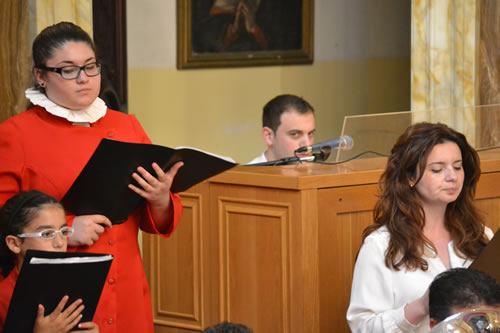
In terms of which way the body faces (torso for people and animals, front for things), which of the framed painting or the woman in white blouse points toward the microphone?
the framed painting

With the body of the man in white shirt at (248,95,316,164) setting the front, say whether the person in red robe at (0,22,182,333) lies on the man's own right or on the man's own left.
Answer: on the man's own right

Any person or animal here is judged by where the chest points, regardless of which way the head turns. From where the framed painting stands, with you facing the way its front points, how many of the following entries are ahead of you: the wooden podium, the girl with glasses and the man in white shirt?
3

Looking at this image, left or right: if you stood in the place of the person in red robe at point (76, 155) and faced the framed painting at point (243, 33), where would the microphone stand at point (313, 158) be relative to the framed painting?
right

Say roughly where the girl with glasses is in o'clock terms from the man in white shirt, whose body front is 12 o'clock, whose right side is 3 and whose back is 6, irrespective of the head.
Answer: The girl with glasses is roughly at 2 o'clock from the man in white shirt.

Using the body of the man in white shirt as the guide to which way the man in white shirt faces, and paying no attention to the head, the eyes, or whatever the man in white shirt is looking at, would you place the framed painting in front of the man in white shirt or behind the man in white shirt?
behind

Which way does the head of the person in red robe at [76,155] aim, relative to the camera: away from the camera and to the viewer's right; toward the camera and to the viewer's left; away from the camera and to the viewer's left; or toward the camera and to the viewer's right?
toward the camera and to the viewer's right

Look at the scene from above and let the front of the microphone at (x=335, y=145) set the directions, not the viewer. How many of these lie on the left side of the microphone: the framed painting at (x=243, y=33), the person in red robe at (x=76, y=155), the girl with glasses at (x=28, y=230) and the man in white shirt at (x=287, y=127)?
2

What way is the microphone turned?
to the viewer's right

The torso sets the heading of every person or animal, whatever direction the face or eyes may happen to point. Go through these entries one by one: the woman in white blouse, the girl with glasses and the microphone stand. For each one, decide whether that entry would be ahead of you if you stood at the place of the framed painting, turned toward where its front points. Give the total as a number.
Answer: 3
